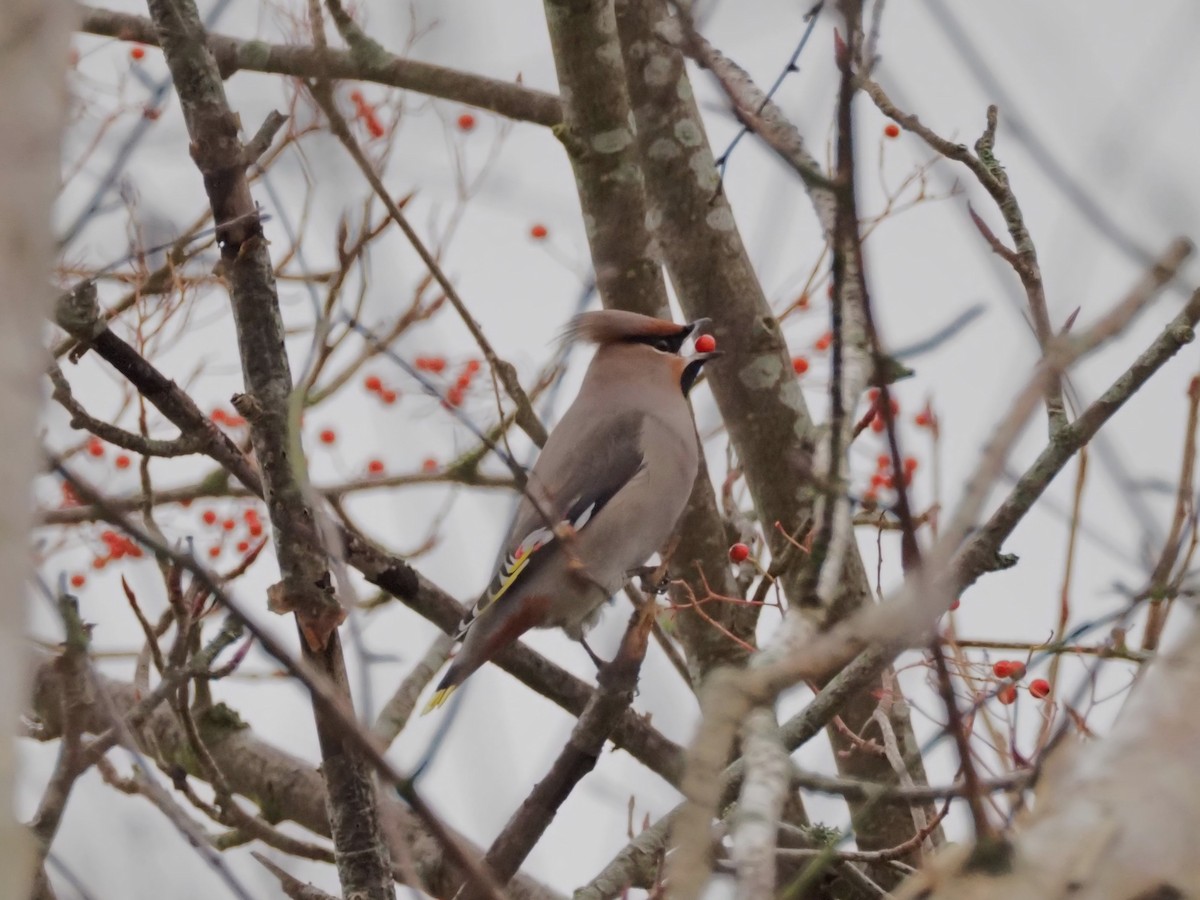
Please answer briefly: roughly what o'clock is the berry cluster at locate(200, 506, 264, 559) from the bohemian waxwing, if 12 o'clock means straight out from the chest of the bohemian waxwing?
The berry cluster is roughly at 7 o'clock from the bohemian waxwing.

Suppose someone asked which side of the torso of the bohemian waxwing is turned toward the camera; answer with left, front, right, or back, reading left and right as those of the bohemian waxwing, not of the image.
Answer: right
